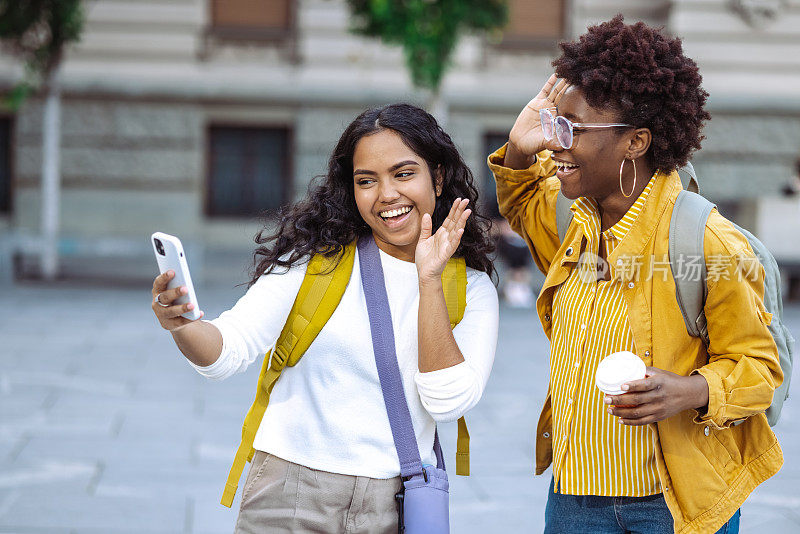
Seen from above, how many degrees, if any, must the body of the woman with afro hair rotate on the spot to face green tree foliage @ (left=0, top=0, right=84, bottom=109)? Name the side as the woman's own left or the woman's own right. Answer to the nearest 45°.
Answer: approximately 90° to the woman's own right

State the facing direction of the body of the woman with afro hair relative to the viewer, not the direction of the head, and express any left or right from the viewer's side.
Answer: facing the viewer and to the left of the viewer

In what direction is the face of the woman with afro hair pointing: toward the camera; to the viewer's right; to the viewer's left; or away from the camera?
to the viewer's left
